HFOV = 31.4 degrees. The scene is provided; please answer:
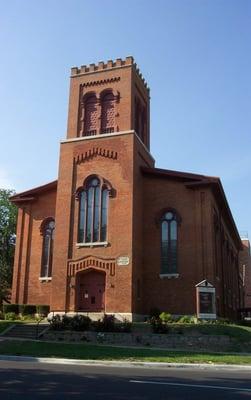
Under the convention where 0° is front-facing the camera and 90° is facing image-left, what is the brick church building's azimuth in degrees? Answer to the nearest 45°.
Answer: approximately 0°

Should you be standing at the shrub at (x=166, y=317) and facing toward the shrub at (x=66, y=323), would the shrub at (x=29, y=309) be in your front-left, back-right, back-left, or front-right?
front-right

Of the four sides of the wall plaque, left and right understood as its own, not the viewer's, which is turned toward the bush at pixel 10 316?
right

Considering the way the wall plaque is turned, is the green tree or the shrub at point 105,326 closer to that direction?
the shrub

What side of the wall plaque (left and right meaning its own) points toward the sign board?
left

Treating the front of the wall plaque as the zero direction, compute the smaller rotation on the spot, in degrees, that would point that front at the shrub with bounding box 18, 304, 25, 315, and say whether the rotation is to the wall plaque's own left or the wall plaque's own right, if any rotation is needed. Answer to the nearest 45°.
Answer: approximately 135° to the wall plaque's own right

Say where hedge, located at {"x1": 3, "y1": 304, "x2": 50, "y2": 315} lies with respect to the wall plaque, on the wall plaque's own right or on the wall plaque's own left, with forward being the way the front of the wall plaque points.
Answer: on the wall plaque's own right

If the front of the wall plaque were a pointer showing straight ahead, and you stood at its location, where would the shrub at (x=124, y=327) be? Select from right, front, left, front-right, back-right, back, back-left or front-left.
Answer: front

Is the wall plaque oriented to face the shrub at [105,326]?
yes

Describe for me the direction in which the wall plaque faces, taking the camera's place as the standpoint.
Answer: facing the viewer

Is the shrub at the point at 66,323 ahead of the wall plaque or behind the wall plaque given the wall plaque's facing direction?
ahead
